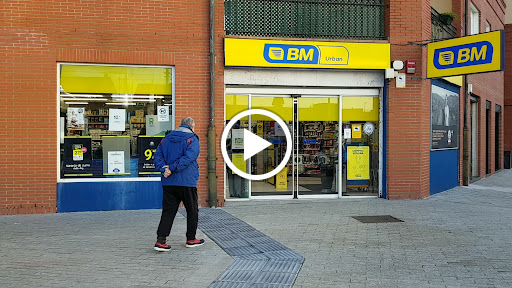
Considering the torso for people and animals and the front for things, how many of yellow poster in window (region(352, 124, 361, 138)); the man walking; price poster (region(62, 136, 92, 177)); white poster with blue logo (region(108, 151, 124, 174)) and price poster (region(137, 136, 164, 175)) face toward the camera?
4

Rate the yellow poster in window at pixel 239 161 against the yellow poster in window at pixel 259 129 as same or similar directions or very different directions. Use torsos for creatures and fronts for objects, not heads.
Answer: same or similar directions

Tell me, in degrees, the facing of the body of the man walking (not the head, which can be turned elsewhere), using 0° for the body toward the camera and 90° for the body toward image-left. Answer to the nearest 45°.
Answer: approximately 225°

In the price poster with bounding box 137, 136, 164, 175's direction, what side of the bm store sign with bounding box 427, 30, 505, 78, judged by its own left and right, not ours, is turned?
front

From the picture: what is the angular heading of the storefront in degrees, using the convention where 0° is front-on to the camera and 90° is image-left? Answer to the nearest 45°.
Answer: approximately 0°

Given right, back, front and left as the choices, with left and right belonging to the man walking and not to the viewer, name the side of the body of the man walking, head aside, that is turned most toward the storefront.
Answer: front

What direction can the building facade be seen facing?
toward the camera

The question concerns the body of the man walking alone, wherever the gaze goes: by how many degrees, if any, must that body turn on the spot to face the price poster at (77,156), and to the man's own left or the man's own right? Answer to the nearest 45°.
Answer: approximately 90° to the man's own left

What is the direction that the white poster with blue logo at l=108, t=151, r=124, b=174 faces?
toward the camera

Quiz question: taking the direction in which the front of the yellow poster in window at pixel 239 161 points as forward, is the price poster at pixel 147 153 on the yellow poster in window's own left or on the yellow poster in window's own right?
on the yellow poster in window's own right

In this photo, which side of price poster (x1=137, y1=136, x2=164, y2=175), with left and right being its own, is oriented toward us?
front

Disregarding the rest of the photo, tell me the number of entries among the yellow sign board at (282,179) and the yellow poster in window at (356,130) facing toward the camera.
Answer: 2

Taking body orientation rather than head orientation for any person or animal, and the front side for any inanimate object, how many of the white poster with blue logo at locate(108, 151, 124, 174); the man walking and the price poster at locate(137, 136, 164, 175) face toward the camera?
2

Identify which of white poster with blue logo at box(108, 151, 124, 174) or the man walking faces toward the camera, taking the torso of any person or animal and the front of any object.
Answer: the white poster with blue logo

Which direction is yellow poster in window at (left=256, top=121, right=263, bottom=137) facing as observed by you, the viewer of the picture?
facing the viewer

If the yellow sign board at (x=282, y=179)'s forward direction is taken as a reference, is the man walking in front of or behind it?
in front

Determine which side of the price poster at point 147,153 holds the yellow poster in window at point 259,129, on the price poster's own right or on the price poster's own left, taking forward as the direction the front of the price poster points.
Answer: on the price poster's own left
